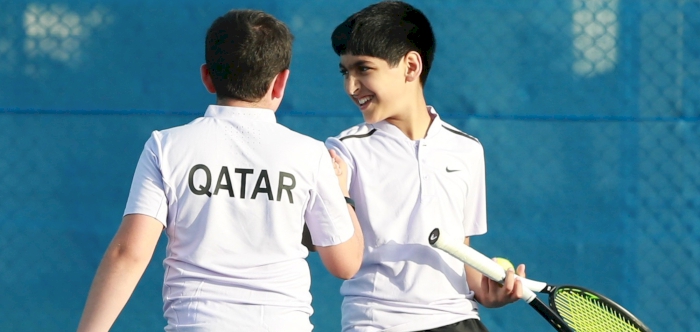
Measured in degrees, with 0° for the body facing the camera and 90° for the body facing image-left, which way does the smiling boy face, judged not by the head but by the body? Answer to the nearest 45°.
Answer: approximately 0°

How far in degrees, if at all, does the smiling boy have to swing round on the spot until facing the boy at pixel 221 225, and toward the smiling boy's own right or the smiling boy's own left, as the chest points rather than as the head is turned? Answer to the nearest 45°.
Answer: approximately 45° to the smiling boy's own right

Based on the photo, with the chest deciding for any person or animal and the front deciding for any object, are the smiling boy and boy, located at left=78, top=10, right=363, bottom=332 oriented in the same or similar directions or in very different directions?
very different directions

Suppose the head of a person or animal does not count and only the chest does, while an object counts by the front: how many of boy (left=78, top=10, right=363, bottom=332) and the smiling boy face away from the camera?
1

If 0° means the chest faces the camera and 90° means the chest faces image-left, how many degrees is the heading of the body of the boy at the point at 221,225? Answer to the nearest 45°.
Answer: approximately 180°
